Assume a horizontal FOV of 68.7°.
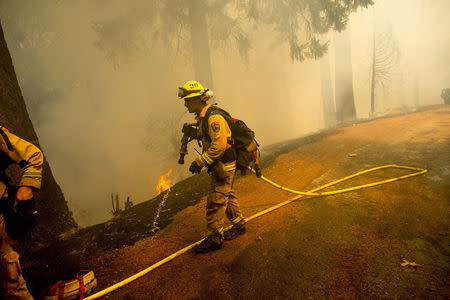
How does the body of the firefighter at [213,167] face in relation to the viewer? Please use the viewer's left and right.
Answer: facing to the left of the viewer

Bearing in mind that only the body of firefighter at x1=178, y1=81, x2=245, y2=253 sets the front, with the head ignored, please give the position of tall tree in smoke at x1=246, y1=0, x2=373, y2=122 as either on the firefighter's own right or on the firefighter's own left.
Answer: on the firefighter's own right

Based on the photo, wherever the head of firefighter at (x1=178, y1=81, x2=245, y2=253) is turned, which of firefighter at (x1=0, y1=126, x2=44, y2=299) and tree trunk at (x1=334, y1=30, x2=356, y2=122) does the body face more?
the firefighter

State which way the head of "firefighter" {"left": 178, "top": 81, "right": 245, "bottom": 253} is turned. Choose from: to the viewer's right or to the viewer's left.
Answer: to the viewer's left

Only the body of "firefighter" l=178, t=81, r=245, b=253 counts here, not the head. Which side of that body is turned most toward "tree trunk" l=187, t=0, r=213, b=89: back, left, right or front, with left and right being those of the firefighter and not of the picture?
right

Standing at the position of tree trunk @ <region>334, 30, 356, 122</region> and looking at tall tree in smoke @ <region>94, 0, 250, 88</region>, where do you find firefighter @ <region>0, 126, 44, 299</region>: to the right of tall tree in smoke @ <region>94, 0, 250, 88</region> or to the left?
left
